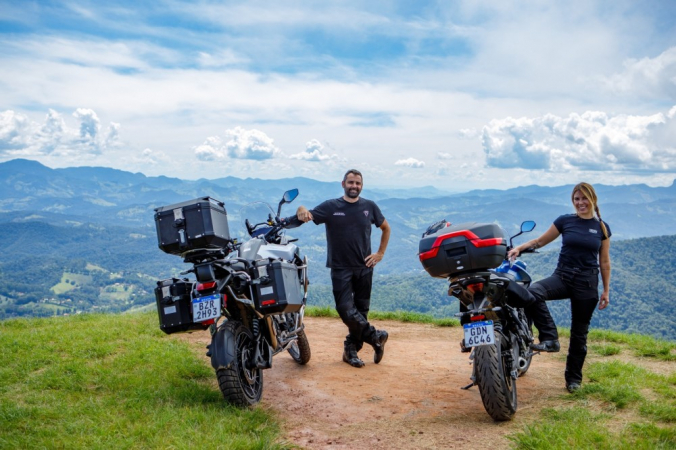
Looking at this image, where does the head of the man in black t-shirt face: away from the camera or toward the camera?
toward the camera

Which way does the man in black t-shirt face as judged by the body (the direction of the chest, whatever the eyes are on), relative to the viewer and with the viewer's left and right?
facing the viewer
